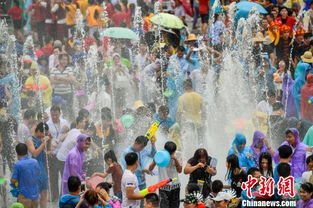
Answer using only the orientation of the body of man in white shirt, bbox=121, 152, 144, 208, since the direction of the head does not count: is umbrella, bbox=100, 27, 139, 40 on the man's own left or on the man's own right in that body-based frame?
on the man's own left

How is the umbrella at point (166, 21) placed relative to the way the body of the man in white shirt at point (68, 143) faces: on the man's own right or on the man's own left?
on the man's own left
